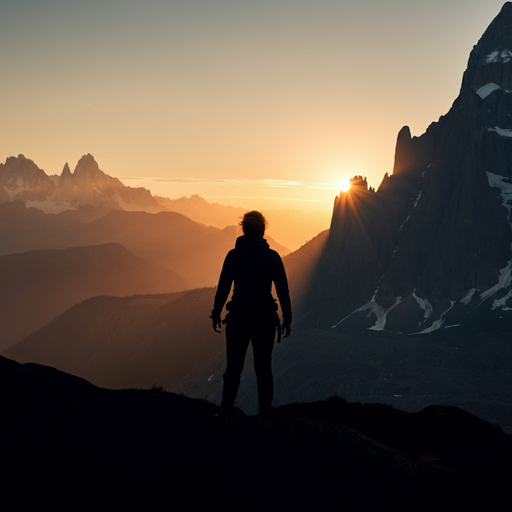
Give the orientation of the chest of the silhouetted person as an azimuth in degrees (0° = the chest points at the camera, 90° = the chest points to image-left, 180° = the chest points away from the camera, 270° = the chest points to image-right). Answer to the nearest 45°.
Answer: approximately 180°

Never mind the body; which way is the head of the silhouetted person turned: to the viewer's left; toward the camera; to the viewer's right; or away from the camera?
away from the camera
